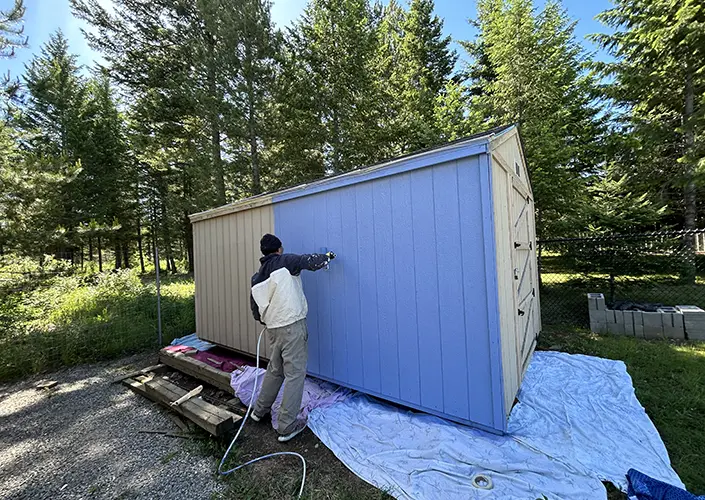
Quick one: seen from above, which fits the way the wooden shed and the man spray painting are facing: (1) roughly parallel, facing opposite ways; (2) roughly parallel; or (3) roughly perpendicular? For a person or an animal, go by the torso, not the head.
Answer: roughly perpendicular

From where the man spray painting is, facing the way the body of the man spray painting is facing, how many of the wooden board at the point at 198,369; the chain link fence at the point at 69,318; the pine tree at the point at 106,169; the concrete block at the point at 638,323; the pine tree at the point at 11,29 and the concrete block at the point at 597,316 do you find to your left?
4

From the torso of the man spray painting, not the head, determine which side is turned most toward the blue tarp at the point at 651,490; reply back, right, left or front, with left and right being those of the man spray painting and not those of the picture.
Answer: right

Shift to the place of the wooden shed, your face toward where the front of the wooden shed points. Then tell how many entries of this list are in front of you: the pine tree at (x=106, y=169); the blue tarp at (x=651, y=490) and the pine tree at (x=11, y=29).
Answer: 1

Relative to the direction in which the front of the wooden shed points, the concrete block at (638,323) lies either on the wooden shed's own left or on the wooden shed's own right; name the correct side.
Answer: on the wooden shed's own left

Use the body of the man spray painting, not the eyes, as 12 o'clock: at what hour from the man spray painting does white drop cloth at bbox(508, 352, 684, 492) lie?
The white drop cloth is roughly at 2 o'clock from the man spray painting.

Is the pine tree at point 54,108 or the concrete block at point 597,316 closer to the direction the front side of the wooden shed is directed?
the concrete block

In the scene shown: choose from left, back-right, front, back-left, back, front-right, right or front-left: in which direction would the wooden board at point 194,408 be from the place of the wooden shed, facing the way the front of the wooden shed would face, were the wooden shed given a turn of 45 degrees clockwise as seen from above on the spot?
right

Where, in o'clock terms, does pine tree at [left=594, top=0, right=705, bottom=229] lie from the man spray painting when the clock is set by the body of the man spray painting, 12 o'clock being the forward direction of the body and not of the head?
The pine tree is roughly at 1 o'clock from the man spray painting.

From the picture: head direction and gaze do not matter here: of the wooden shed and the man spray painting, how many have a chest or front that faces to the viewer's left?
0

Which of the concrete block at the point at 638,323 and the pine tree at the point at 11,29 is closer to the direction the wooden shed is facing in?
the concrete block

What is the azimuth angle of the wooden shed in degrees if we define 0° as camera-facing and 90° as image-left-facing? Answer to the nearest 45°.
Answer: approximately 315°

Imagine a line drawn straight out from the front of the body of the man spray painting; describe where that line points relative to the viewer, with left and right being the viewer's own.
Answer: facing away from the viewer and to the right of the viewer

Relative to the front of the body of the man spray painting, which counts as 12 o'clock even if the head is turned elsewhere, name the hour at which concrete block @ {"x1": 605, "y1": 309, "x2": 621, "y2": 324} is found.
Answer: The concrete block is roughly at 1 o'clock from the man spray painting.

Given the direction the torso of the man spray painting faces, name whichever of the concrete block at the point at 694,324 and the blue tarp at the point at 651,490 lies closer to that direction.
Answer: the concrete block

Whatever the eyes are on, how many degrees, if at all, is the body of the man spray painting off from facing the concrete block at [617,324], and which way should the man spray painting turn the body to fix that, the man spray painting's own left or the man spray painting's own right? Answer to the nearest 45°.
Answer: approximately 45° to the man spray painting's own right

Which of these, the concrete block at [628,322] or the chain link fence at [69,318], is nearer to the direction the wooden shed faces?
the concrete block

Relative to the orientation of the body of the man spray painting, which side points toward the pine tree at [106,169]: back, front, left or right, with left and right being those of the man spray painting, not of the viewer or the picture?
left
